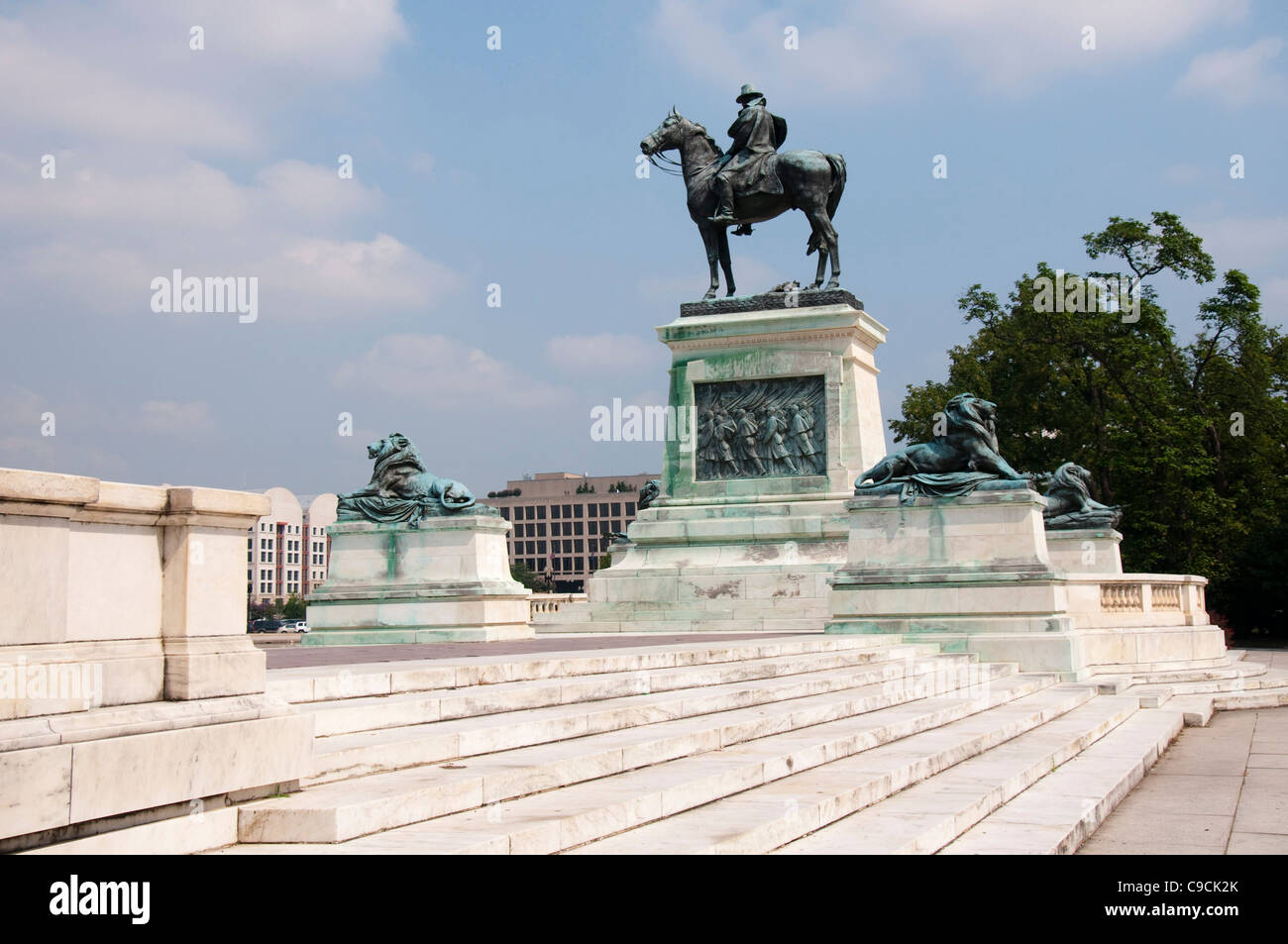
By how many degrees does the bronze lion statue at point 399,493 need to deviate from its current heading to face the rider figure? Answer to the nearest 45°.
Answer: approximately 135° to its right

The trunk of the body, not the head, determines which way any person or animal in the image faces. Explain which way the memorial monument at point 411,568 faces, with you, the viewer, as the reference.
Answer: facing to the left of the viewer

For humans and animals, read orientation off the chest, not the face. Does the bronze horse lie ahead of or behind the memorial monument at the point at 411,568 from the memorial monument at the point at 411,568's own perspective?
behind

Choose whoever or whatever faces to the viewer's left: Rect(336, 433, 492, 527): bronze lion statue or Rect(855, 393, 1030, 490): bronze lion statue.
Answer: Rect(336, 433, 492, 527): bronze lion statue

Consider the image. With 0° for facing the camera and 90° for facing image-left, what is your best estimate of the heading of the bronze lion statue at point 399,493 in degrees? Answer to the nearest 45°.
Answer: approximately 90°

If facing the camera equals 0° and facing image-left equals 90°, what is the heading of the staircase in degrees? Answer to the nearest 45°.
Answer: approximately 315°

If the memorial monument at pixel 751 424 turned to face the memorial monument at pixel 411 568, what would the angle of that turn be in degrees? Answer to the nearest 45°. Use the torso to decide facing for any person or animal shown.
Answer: approximately 45° to its left

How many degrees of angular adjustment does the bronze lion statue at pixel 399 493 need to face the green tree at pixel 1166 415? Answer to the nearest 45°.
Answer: approximately 135° to its right

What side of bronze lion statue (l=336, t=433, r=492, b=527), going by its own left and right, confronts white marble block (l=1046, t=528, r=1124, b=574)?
back

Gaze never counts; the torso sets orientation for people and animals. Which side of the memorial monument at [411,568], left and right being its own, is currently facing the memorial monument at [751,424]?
back

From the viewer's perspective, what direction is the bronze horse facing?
to the viewer's left

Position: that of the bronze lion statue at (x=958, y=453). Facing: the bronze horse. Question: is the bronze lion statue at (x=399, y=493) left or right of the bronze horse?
left

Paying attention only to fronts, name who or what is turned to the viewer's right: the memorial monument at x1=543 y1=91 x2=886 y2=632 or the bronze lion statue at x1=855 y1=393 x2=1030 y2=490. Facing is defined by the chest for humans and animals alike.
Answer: the bronze lion statue

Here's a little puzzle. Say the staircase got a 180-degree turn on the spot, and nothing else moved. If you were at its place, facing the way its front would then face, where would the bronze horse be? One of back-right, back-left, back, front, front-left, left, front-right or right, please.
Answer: front-right

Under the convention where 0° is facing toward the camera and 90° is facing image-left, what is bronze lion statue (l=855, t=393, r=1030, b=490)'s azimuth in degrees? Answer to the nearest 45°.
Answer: approximately 270°

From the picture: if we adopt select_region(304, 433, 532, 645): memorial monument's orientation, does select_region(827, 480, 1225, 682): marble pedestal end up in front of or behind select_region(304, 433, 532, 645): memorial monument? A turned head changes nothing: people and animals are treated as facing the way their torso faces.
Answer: behind
